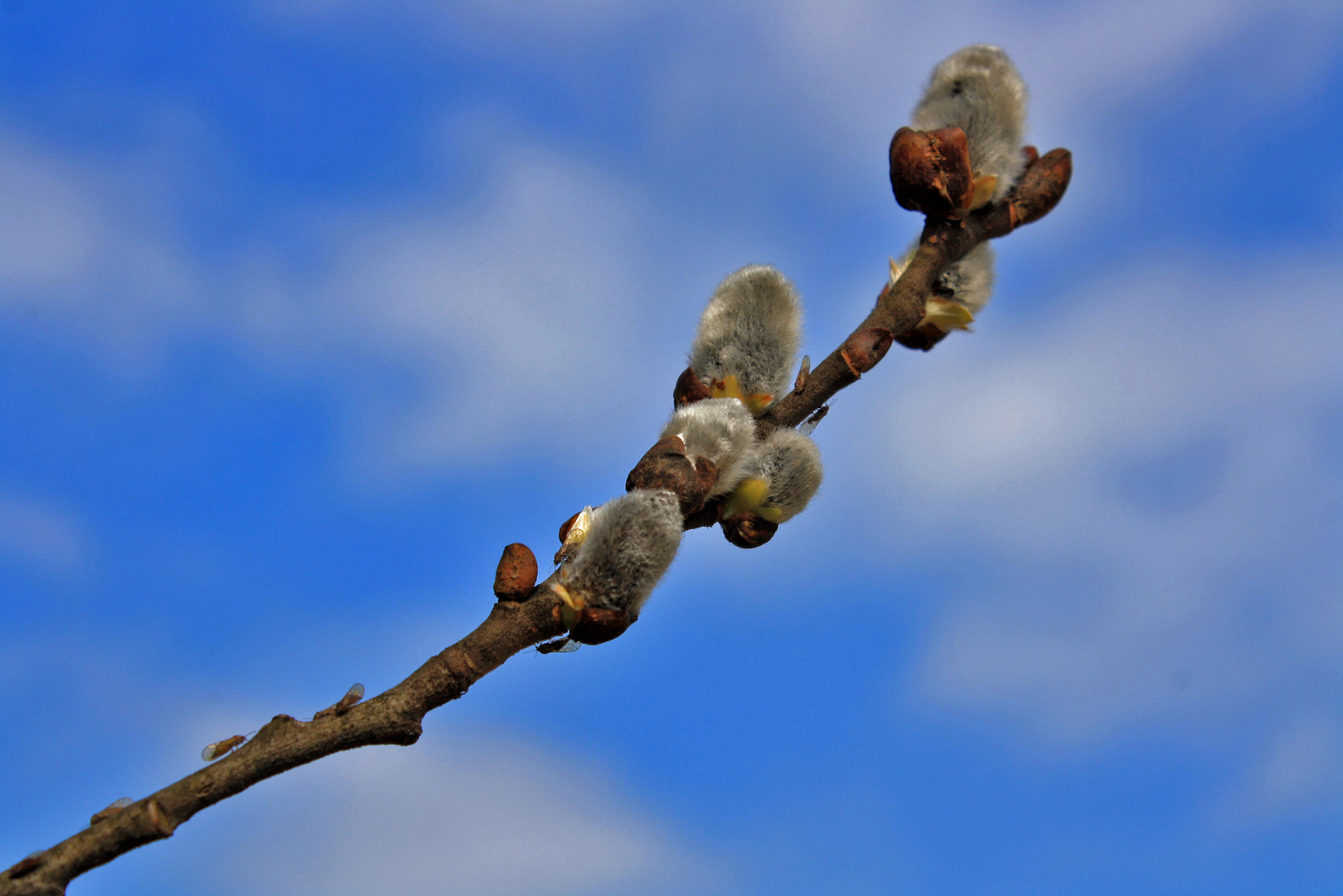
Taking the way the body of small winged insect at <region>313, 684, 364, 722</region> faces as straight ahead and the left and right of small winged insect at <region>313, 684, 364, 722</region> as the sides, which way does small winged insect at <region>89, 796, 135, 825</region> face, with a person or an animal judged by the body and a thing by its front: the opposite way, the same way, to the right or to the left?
the same way

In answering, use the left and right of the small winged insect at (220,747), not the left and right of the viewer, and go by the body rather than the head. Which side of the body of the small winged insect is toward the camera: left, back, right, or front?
right

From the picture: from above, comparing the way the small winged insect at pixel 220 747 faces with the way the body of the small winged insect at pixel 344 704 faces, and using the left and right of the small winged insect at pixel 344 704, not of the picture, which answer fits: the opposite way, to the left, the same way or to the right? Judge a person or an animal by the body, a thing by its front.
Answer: the opposite way

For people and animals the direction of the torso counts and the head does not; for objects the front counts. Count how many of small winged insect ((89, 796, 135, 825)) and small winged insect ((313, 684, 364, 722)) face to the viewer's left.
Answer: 2

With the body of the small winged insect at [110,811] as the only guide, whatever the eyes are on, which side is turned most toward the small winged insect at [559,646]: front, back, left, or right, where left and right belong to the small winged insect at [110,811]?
back

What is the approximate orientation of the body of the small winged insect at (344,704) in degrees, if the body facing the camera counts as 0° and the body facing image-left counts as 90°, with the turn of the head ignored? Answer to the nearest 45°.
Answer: approximately 90°

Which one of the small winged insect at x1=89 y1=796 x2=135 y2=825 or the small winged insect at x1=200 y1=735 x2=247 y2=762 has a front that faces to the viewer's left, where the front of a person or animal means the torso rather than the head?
the small winged insect at x1=89 y1=796 x2=135 y2=825

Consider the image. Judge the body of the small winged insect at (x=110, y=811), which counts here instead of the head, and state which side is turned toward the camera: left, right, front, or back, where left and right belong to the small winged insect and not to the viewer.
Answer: left
